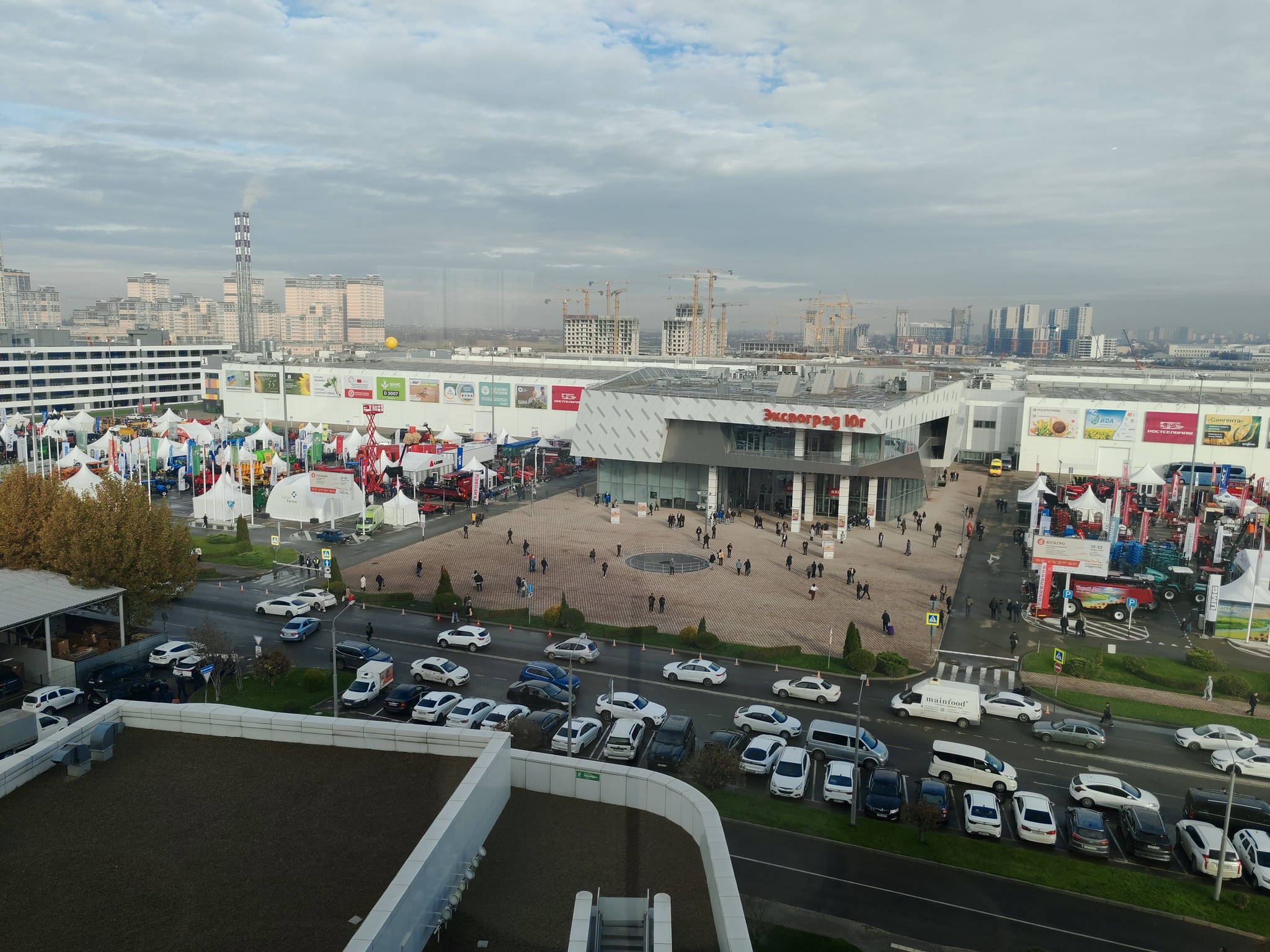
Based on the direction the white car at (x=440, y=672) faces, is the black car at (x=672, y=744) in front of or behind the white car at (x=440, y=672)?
in front

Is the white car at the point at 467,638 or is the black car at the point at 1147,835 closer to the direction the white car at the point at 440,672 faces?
the black car

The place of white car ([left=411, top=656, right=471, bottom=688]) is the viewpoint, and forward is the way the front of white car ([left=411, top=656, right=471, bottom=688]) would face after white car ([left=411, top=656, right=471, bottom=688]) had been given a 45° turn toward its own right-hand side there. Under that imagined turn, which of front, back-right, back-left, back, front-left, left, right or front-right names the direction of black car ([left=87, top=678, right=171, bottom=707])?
right

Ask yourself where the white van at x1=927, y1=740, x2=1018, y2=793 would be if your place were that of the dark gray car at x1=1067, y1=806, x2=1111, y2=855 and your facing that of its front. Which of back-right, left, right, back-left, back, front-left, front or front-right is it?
front-left

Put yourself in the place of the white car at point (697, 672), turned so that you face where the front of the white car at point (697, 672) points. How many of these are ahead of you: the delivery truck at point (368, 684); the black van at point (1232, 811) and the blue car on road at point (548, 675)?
2

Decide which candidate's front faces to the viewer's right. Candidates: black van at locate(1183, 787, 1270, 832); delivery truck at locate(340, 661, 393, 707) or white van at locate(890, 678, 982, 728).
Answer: the black van

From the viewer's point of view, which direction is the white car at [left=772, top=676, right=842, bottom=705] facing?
to the viewer's left

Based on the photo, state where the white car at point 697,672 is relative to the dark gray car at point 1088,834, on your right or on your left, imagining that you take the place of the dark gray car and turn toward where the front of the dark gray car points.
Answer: on your left

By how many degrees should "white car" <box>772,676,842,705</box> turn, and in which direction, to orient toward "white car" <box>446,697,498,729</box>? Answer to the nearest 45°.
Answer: approximately 45° to its left

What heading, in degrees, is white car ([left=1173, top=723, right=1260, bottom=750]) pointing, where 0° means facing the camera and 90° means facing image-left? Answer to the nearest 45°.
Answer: approximately 90°

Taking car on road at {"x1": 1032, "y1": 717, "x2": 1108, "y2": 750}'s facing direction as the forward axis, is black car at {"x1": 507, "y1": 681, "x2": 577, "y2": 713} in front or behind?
in front
